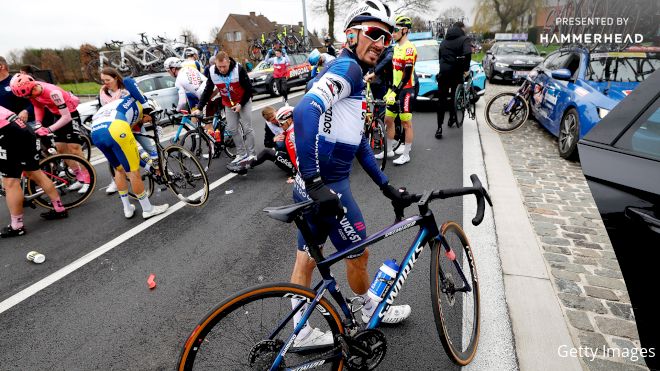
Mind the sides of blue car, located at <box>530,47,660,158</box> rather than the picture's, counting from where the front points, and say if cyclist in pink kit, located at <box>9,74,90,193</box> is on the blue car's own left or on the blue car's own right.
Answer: on the blue car's own right

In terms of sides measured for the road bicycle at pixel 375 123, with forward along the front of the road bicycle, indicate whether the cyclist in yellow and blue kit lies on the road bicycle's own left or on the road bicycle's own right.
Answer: on the road bicycle's own right

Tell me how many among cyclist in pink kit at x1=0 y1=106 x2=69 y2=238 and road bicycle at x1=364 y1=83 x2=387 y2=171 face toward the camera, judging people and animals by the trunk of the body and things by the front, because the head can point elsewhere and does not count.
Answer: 1

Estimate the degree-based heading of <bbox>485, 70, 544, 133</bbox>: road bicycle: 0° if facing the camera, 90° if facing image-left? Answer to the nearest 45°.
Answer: approximately 45°

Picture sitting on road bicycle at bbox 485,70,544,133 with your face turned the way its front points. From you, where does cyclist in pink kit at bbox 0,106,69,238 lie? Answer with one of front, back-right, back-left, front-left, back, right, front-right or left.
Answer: front

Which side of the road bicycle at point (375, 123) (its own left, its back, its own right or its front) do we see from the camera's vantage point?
front

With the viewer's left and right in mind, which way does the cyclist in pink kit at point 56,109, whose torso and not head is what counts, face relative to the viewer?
facing the viewer and to the left of the viewer
